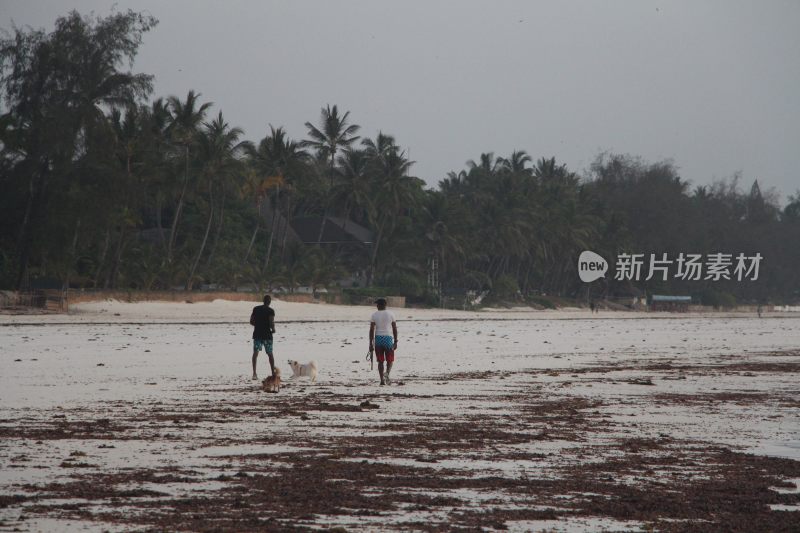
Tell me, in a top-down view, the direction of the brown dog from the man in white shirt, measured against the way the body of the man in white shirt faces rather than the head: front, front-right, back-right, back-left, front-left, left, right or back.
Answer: back-left

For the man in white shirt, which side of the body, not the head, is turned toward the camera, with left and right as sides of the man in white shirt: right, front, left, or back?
back

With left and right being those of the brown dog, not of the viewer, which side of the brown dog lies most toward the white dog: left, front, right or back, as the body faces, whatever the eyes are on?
right

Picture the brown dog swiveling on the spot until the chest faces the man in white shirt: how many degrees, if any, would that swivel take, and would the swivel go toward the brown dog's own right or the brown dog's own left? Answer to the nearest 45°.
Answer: approximately 135° to the brown dog's own right

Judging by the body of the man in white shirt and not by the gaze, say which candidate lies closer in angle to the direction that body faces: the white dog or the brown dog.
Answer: the white dog

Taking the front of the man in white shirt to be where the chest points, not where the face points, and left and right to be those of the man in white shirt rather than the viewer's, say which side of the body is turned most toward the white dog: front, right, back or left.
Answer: left
